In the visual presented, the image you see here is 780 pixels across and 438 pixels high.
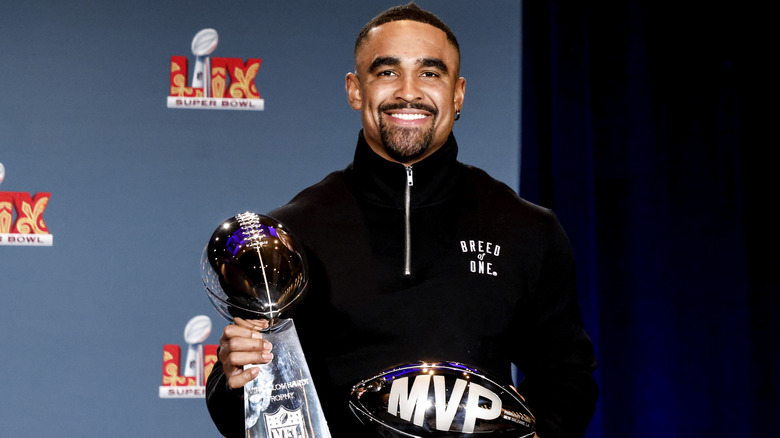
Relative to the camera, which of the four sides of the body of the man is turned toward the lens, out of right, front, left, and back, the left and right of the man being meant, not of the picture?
front

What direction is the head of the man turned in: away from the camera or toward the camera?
toward the camera
